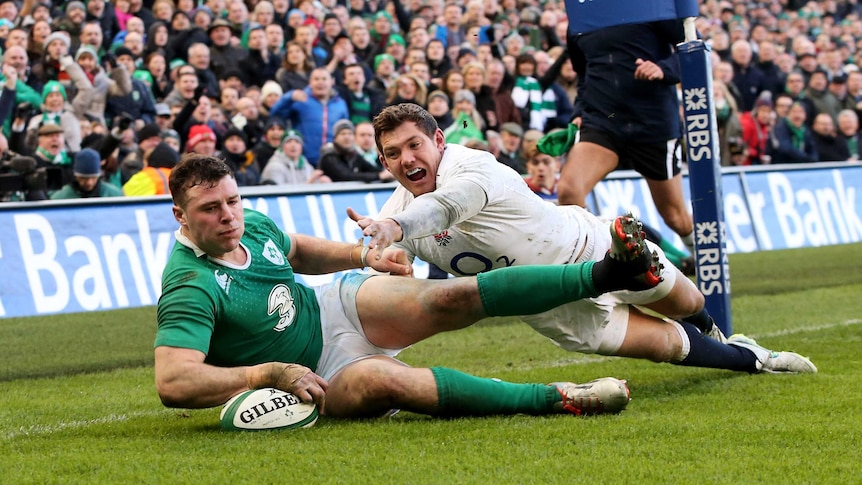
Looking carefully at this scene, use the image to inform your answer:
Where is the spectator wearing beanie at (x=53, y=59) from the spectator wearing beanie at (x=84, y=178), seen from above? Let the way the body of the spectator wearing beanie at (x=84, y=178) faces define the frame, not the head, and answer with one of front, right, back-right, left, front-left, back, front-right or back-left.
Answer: back

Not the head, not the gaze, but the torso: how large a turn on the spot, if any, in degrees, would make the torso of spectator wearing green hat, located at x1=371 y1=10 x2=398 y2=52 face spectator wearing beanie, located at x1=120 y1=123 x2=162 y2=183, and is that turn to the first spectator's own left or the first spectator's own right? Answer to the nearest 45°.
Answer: approximately 45° to the first spectator's own right

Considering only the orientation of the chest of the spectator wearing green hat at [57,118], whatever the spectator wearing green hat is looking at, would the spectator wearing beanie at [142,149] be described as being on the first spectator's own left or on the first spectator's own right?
on the first spectator's own left

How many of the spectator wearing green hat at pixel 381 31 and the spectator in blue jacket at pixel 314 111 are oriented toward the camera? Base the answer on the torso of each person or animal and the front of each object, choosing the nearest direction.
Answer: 2

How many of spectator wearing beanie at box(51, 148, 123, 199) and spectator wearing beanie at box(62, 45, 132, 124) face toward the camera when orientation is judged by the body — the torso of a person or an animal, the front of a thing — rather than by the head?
2

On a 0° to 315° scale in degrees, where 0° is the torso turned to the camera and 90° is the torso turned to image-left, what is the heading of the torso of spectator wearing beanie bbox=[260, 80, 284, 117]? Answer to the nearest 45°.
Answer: approximately 315°

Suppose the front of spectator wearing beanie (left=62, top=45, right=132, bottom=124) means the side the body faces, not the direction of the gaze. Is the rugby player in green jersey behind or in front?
in front

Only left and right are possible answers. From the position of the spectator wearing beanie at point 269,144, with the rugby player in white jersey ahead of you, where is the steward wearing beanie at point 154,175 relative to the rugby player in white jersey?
right

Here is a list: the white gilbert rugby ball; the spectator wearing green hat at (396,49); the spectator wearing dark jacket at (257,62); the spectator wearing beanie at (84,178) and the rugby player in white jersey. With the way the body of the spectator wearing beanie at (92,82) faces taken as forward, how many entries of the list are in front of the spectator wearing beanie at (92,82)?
3
